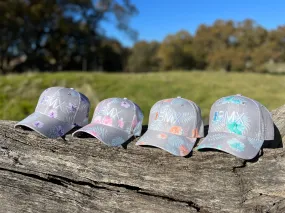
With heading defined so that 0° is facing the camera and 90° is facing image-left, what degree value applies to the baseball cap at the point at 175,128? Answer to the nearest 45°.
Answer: approximately 45°

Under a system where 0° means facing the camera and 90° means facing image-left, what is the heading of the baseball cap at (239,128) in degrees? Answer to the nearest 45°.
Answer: approximately 45°

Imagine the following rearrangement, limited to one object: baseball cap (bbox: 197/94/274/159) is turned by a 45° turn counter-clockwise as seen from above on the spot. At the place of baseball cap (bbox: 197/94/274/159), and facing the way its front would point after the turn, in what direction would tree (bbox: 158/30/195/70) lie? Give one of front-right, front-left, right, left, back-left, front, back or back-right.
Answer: back
